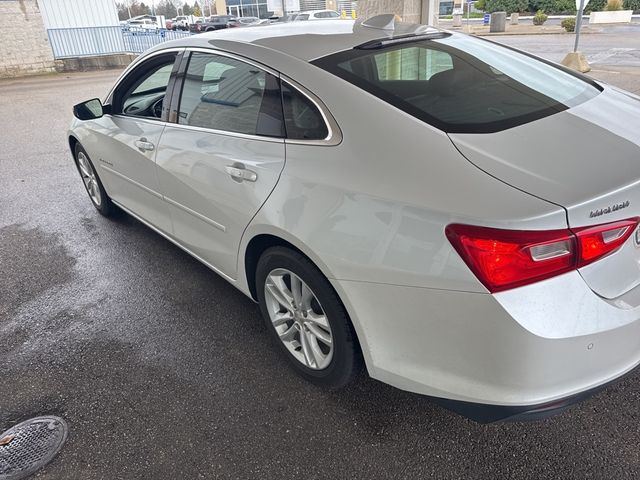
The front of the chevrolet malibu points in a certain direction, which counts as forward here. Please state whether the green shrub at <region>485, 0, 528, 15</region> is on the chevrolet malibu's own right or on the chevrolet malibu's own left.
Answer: on the chevrolet malibu's own right

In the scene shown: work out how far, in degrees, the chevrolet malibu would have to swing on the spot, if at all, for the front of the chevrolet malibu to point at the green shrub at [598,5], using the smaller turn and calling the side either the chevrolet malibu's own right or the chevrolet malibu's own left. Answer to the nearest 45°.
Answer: approximately 90° to the chevrolet malibu's own right

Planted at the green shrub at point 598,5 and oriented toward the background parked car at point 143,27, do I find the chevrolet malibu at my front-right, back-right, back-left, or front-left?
front-left

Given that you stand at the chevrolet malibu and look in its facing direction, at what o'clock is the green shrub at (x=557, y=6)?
The green shrub is roughly at 2 o'clock from the chevrolet malibu.

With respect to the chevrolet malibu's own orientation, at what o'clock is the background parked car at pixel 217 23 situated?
The background parked car is roughly at 1 o'clock from the chevrolet malibu.

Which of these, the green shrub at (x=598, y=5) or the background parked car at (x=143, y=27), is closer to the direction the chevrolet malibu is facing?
the background parked car

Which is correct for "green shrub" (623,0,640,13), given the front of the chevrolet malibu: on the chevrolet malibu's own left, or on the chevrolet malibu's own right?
on the chevrolet malibu's own right

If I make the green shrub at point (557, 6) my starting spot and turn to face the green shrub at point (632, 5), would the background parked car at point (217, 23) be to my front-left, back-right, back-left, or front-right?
back-right

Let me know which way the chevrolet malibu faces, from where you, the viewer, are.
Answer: facing away from the viewer and to the left of the viewer

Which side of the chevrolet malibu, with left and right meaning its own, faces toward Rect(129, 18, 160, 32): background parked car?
front
